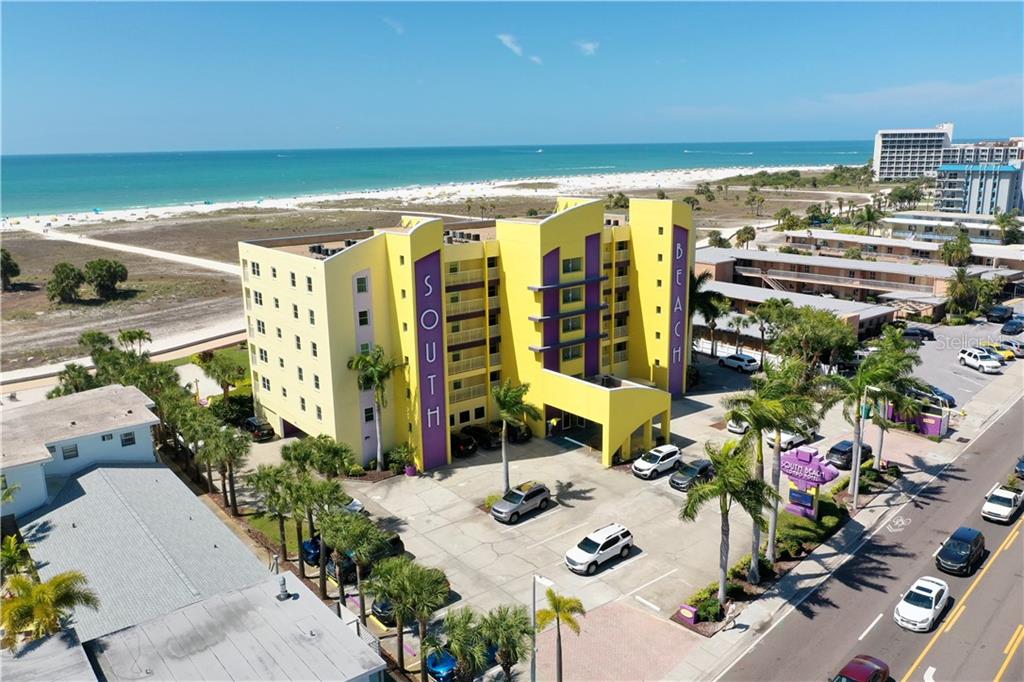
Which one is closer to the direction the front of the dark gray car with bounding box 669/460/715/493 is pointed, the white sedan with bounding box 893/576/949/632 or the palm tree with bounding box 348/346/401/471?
the palm tree

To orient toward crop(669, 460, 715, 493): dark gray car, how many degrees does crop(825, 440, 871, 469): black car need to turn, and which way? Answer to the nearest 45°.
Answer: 0° — it already faces it

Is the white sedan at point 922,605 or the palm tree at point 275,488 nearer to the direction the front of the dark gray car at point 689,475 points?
the palm tree

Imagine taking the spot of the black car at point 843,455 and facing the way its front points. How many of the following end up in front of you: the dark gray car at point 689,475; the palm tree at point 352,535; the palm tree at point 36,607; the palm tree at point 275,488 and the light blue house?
5

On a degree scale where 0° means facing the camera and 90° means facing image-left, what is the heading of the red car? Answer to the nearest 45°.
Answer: approximately 45°

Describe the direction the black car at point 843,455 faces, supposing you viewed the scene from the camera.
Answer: facing the viewer and to the left of the viewer

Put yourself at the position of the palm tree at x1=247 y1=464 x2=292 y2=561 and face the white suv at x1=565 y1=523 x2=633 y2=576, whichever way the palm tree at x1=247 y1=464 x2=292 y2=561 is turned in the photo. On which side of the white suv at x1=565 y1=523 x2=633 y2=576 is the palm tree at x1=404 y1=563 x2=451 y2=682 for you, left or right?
right

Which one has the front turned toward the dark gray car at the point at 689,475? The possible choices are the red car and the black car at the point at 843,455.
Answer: the black car at the point at 843,455
